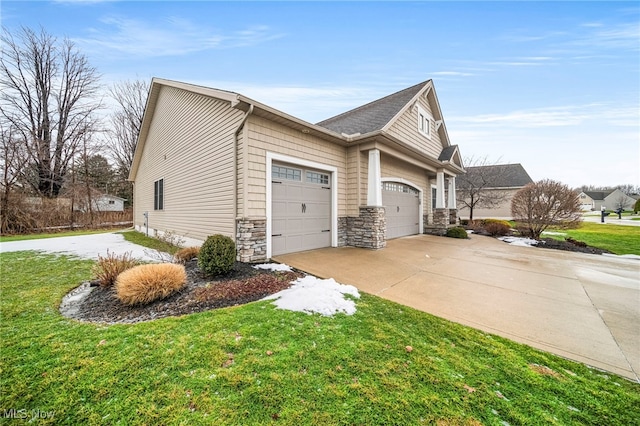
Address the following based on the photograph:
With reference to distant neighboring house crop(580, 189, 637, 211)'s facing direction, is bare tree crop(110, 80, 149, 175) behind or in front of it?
in front

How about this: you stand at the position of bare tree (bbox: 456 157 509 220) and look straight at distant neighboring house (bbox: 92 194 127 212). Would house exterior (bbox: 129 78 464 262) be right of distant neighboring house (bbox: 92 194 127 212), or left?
left

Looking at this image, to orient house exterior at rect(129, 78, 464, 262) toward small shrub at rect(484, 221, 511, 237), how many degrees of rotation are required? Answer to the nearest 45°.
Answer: approximately 45° to its left

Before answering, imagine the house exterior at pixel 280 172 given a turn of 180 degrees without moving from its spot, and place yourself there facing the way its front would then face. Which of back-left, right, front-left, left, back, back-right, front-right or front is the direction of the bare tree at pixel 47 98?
front

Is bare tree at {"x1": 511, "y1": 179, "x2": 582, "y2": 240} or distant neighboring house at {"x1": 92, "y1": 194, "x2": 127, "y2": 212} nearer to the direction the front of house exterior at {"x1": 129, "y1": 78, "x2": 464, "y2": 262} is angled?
the bare tree

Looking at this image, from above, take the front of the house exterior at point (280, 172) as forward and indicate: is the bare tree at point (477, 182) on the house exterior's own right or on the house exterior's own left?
on the house exterior's own left

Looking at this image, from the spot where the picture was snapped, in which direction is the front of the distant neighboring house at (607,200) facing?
facing the viewer and to the left of the viewer

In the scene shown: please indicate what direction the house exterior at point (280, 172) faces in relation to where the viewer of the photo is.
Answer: facing the viewer and to the right of the viewer

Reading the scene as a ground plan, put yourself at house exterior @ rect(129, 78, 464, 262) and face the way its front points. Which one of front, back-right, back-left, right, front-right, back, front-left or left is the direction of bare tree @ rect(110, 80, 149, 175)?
back

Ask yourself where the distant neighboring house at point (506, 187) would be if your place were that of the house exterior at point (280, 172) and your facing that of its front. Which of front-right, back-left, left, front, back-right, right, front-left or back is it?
left

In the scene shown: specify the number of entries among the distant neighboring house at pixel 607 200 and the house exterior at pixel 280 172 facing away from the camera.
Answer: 0
